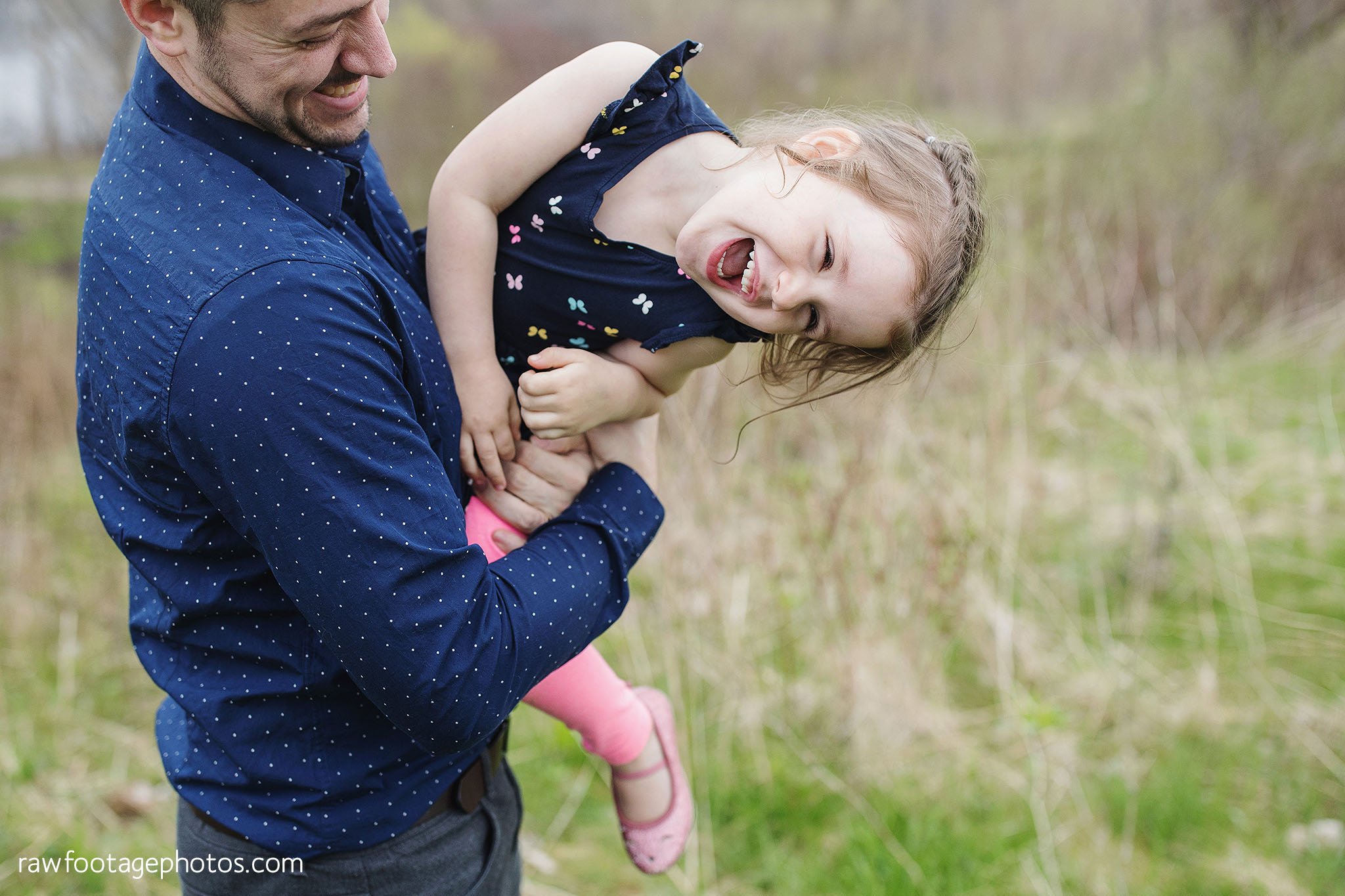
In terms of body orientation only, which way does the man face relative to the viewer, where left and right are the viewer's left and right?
facing to the right of the viewer
